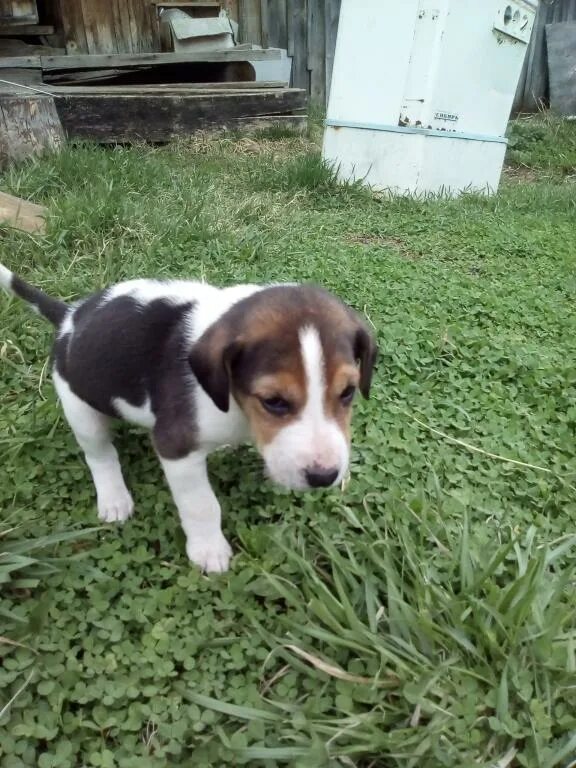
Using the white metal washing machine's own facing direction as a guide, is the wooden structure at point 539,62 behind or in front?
behind

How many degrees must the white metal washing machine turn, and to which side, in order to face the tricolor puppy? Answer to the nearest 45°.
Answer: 0° — it already faces it

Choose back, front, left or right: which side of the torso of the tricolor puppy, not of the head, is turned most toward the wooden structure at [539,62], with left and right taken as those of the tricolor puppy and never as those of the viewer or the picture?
left

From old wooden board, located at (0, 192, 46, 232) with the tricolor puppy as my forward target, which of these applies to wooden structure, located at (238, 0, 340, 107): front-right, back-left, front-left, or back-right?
back-left

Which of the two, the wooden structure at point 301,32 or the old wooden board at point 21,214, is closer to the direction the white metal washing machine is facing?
the old wooden board

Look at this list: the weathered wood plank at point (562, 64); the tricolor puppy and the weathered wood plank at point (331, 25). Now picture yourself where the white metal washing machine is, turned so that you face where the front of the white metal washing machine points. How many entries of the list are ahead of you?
1

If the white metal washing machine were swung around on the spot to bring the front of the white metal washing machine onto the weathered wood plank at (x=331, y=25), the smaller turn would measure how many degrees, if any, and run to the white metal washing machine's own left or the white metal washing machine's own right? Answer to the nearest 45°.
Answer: approximately 180°

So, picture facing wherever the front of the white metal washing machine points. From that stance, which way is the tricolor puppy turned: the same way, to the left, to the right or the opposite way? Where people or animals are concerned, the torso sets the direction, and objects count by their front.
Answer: to the left

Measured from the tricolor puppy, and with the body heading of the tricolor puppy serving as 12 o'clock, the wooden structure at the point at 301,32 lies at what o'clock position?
The wooden structure is roughly at 8 o'clock from the tricolor puppy.

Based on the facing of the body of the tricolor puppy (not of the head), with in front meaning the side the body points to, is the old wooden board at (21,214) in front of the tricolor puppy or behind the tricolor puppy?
behind

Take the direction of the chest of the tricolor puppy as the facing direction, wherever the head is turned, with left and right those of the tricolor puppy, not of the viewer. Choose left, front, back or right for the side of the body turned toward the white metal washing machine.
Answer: left

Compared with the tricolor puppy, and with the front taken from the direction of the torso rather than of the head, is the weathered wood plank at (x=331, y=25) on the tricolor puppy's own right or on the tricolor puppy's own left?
on the tricolor puppy's own left
